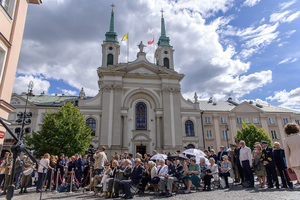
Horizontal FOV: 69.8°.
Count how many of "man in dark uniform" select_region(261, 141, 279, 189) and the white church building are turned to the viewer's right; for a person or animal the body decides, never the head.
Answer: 0

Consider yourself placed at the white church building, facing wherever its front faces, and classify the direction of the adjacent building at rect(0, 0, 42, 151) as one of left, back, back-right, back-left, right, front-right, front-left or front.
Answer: front

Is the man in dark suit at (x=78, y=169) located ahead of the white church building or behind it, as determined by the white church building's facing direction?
ahead

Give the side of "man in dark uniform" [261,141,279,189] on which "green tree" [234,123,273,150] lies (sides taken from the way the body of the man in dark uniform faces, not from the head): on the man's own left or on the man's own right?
on the man's own right

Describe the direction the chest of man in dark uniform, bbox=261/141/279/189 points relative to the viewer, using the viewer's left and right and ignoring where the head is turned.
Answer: facing the viewer and to the left of the viewer

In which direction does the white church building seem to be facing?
toward the camera

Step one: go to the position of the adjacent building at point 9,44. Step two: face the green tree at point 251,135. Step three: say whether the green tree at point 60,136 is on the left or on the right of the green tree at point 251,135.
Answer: left

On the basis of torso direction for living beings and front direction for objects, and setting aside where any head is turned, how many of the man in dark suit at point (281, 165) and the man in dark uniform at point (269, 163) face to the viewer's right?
0

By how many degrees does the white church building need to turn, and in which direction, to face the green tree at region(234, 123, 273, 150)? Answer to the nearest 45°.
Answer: approximately 90° to its left

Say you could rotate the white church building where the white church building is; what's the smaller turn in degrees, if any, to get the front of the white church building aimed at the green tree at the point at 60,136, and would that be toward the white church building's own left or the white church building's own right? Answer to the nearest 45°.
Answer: approximately 45° to the white church building's own right

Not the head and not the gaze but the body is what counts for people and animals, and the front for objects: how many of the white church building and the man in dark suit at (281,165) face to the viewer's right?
0
